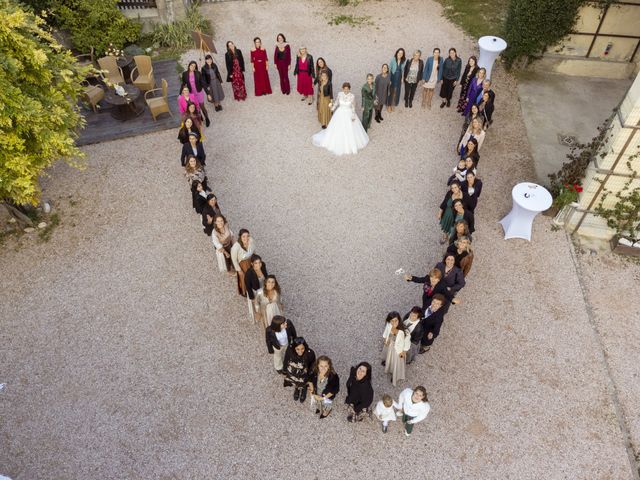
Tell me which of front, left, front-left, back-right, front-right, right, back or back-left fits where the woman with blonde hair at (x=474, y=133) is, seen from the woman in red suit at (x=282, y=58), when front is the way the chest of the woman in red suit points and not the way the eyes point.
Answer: front-left

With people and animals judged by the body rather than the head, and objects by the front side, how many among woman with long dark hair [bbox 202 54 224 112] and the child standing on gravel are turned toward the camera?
2

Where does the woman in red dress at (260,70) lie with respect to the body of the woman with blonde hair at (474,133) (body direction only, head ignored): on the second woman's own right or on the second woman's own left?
on the second woman's own right

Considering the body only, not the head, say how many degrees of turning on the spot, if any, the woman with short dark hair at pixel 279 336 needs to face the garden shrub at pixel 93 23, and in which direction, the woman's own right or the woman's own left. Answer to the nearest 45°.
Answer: approximately 180°

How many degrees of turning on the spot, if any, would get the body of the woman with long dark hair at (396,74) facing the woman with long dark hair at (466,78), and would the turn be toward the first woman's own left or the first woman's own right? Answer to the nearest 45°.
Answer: approximately 90° to the first woman's own left

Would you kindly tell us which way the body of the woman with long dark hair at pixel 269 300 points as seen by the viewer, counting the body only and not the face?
toward the camera

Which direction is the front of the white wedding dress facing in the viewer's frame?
toward the camera

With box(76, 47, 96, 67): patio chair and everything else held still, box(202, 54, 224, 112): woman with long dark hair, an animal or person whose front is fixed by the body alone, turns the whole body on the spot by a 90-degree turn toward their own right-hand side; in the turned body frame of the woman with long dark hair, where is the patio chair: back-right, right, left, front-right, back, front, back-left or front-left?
front-right

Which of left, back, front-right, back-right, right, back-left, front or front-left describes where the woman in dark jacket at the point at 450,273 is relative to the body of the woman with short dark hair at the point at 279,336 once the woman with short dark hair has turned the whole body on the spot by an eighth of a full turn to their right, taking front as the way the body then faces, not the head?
left

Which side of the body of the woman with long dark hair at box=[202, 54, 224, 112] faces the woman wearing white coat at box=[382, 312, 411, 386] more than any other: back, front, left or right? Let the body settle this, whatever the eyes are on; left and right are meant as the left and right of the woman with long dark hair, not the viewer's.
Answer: front

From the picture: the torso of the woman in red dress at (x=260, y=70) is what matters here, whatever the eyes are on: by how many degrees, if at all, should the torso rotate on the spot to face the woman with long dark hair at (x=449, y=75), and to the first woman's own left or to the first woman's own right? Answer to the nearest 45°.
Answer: approximately 90° to the first woman's own left

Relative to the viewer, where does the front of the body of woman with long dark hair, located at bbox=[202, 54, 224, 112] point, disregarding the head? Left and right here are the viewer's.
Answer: facing the viewer

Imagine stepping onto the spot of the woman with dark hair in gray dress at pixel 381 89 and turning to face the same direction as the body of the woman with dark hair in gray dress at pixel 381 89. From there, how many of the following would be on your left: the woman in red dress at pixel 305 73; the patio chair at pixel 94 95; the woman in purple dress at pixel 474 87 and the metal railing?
1

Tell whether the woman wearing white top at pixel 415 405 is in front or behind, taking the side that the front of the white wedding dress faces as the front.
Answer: in front
